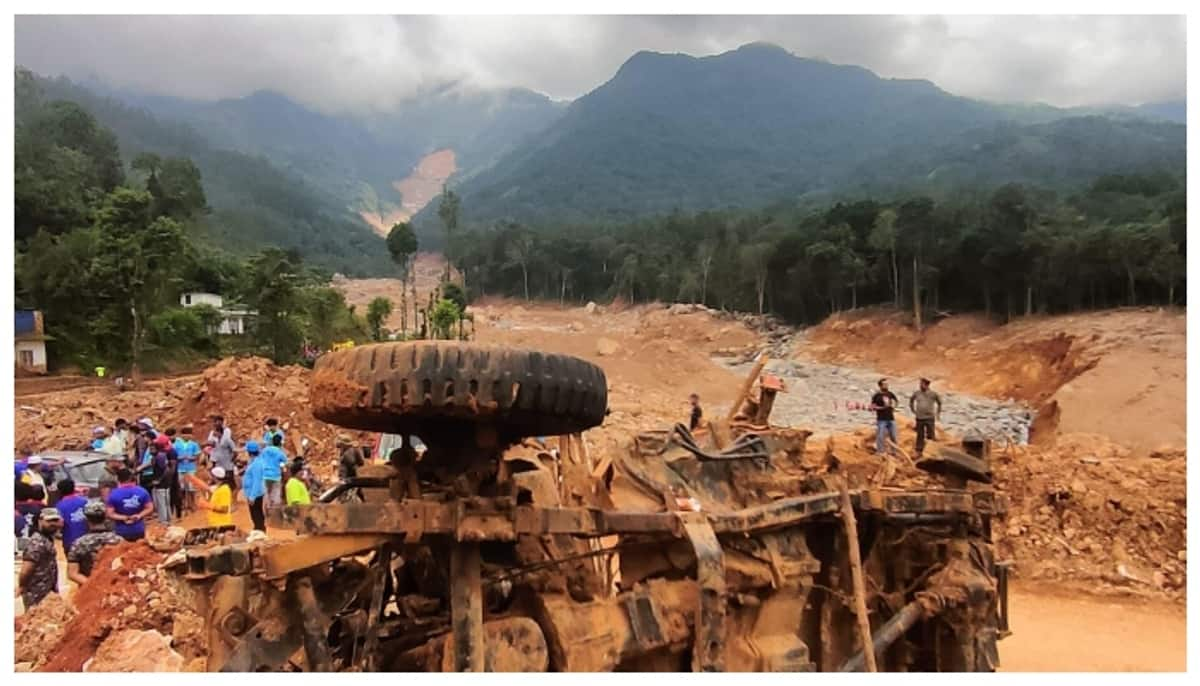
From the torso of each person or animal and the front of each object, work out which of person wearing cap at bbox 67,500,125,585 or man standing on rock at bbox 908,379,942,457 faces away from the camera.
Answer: the person wearing cap

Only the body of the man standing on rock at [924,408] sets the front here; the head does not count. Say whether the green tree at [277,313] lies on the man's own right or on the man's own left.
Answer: on the man's own right

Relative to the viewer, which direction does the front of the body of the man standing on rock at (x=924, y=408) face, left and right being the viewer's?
facing the viewer

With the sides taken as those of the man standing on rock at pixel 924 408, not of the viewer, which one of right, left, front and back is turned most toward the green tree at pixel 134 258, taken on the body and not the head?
right

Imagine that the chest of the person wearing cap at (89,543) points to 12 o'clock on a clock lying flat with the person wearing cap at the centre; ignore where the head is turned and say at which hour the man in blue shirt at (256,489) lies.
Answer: The man in blue shirt is roughly at 1 o'clock from the person wearing cap.

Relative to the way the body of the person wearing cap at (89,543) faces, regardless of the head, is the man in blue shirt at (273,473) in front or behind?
in front

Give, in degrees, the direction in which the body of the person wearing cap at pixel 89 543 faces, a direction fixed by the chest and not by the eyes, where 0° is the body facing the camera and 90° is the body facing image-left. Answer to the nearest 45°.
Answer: approximately 180°

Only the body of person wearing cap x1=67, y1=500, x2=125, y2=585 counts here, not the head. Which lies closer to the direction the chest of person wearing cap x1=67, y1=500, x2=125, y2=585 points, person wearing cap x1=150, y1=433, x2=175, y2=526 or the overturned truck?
the person wearing cap

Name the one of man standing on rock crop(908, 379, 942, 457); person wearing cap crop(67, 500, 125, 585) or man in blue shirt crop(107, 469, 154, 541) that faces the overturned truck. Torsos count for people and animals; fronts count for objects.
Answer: the man standing on rock
